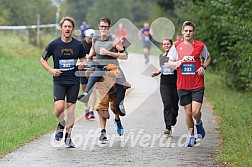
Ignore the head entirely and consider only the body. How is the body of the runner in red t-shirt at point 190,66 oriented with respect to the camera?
toward the camera

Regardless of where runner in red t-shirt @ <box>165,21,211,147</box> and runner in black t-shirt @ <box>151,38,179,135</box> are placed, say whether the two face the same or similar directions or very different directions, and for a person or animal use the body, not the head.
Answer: same or similar directions

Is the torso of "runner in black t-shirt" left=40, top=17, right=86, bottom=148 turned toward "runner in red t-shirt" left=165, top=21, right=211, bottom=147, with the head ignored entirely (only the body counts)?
no

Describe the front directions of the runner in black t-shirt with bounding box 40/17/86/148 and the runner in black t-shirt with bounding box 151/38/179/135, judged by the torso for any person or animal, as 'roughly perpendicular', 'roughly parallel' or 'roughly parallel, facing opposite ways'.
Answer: roughly parallel

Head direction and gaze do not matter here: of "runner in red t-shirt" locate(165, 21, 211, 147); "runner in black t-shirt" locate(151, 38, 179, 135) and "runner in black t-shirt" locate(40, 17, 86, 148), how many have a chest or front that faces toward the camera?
3

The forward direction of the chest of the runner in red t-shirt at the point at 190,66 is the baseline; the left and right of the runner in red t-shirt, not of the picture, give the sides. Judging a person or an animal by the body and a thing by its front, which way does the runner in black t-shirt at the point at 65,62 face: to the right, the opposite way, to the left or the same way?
the same way

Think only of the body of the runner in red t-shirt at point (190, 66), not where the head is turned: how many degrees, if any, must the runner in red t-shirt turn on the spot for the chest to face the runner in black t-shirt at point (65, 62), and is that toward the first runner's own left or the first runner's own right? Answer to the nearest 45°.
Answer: approximately 90° to the first runner's own right

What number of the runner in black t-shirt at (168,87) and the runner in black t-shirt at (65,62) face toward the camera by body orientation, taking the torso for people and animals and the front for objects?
2

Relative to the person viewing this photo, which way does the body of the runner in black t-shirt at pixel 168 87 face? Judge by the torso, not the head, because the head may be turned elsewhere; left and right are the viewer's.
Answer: facing the viewer

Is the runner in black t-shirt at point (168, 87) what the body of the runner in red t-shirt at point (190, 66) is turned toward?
no

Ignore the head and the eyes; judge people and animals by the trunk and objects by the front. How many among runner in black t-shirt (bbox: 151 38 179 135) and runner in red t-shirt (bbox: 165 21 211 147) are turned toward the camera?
2
